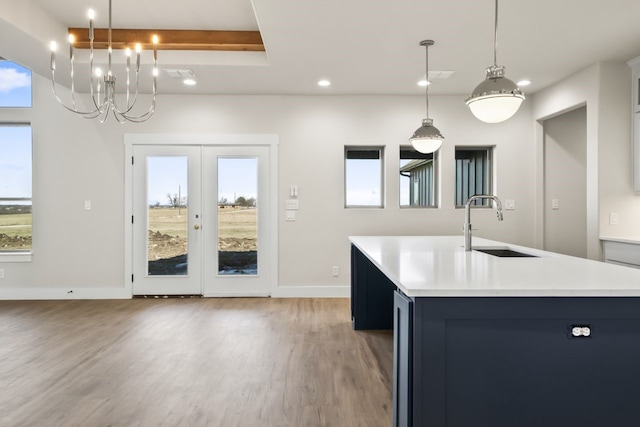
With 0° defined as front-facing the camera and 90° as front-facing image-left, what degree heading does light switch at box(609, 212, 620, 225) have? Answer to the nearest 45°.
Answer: approximately 0°

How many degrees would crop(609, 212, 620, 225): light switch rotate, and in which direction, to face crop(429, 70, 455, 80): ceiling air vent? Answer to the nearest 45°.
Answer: approximately 45° to its right

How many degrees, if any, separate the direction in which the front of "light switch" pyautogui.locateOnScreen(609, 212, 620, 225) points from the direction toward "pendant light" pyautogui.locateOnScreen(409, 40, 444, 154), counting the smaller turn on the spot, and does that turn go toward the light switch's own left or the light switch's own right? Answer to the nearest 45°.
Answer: approximately 45° to the light switch's own right

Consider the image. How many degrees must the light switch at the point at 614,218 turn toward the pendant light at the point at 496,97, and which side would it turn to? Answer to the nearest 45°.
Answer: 0° — it already faces it

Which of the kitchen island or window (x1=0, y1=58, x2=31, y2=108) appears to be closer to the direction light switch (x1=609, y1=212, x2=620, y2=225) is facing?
the kitchen island

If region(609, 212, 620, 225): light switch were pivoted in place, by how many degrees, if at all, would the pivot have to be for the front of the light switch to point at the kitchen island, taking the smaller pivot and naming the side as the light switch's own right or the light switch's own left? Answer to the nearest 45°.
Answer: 0° — it already faces it

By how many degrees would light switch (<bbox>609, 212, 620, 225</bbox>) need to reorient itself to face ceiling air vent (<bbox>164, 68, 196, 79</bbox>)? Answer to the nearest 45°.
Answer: approximately 45° to its right

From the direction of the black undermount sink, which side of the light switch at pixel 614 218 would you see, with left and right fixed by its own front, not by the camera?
front
